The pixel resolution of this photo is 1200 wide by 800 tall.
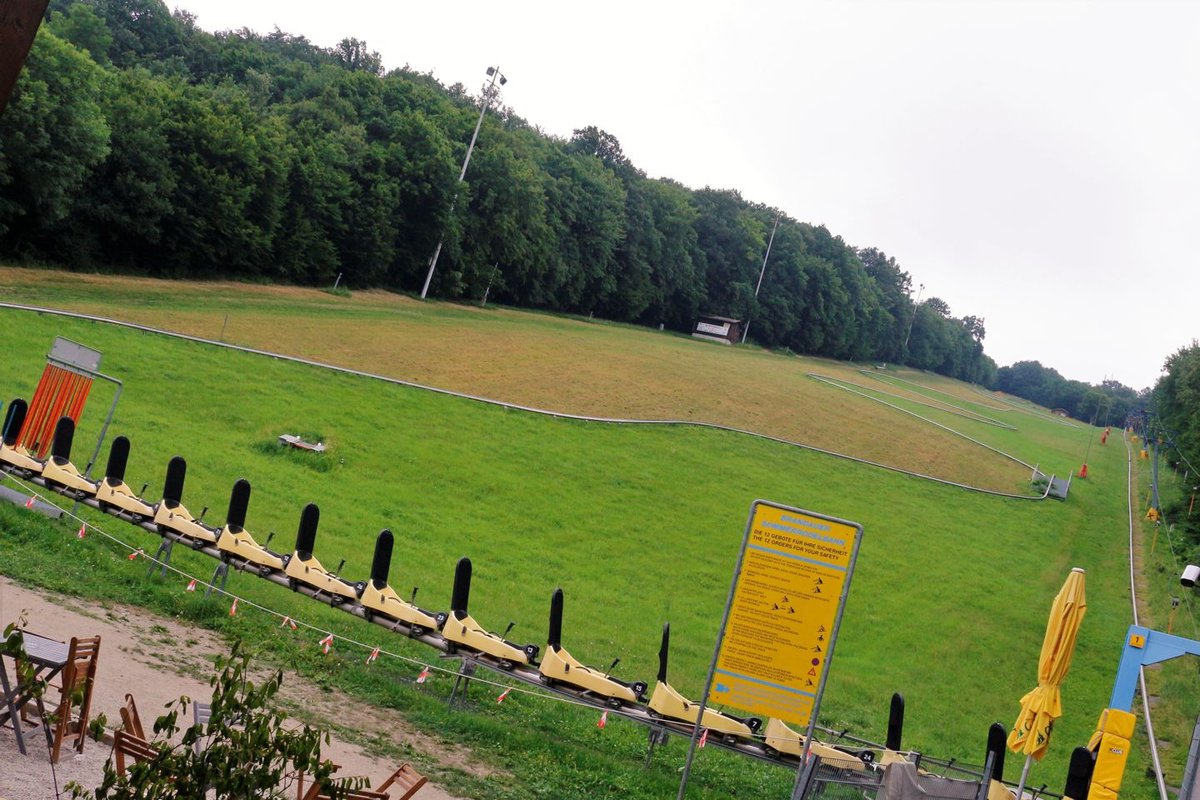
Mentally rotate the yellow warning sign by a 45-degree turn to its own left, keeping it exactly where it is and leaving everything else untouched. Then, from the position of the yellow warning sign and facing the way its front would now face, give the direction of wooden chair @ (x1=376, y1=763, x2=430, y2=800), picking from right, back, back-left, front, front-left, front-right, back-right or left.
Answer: right

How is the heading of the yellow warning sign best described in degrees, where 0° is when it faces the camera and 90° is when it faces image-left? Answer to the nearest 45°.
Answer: approximately 0°

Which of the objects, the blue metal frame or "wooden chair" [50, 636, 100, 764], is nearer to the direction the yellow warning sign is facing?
the wooden chair

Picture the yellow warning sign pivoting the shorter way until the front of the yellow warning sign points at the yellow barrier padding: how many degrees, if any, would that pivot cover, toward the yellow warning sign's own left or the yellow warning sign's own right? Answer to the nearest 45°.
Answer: approximately 135° to the yellow warning sign's own left

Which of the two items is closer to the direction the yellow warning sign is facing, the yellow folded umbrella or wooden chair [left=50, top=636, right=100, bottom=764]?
the wooden chair

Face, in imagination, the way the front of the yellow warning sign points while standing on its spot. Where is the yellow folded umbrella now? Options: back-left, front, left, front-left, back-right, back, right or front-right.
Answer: back-left

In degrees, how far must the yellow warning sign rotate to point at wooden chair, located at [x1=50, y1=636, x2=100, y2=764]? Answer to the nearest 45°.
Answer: approximately 45° to its right
